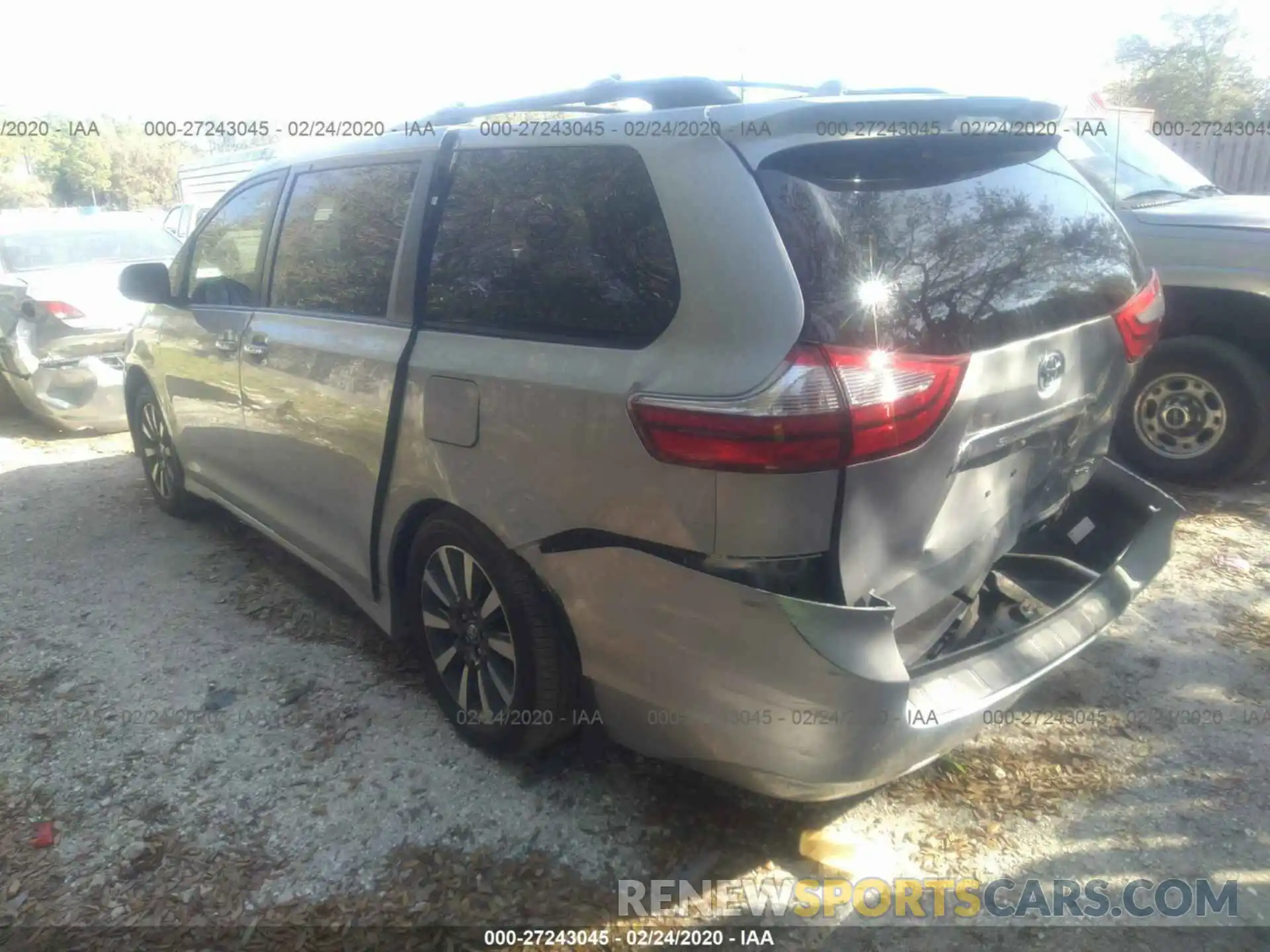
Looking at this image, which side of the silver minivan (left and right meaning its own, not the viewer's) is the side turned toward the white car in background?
front

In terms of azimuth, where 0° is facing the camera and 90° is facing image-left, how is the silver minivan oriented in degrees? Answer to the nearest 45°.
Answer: approximately 135°

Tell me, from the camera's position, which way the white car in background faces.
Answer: facing away from the viewer and to the left of the viewer

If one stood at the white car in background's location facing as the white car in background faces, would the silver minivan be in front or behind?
behind

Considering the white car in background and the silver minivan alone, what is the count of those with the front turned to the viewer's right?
0
